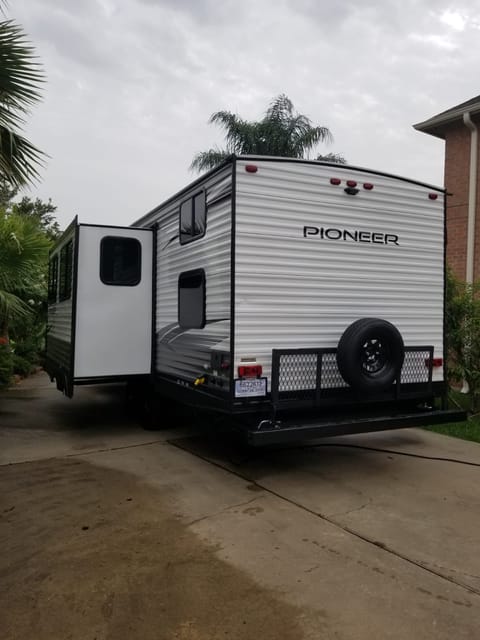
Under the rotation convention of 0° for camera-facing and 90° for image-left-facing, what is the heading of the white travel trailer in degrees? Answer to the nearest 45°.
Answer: approximately 135°

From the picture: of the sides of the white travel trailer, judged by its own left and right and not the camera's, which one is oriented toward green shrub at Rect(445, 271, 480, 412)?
right

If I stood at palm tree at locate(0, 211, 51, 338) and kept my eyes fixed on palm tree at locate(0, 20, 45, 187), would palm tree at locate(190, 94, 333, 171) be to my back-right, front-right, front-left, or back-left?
back-left
